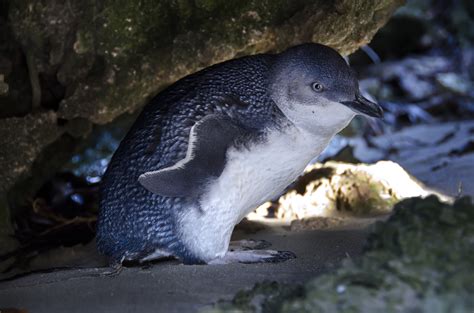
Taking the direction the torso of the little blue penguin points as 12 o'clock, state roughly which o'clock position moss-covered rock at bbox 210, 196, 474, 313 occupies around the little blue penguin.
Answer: The moss-covered rock is roughly at 2 o'clock from the little blue penguin.

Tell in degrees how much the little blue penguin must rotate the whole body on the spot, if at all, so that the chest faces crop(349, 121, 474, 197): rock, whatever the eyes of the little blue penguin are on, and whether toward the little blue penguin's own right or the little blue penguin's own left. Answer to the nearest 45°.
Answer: approximately 45° to the little blue penguin's own left

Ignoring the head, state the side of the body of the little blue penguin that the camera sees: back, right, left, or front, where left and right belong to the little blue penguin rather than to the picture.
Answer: right
